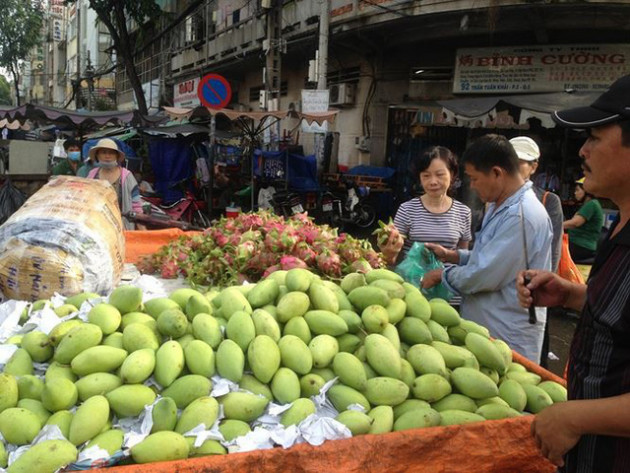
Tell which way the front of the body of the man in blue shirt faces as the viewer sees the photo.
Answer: to the viewer's left

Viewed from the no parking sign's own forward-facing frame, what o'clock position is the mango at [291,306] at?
The mango is roughly at 12 o'clock from the no parking sign.

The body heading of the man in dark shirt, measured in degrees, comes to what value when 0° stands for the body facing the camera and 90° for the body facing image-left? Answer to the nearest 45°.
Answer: approximately 90°

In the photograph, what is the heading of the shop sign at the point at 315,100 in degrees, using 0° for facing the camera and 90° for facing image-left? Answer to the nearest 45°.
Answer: approximately 0°

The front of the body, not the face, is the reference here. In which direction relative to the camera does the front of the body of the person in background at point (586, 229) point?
to the viewer's left

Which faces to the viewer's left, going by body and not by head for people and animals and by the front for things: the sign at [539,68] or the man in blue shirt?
the man in blue shirt

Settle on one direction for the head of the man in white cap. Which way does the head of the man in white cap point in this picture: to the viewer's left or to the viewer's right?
to the viewer's left

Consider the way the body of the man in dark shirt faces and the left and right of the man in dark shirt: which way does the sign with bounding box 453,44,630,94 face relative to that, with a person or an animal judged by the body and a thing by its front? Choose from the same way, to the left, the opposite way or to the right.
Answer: to the left
